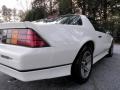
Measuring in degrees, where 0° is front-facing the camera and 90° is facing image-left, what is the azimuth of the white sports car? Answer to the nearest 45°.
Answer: approximately 225°
